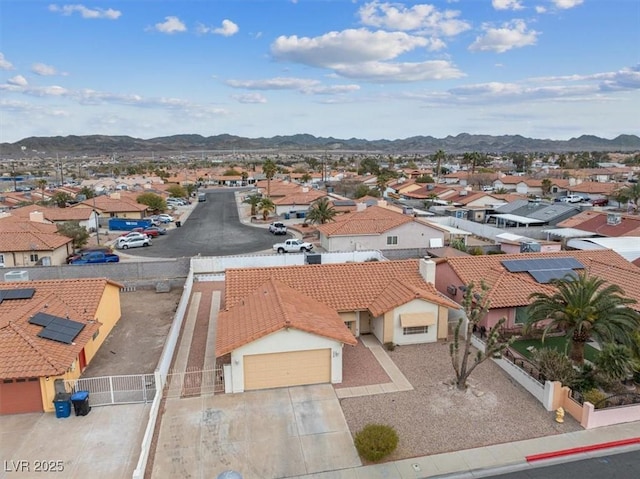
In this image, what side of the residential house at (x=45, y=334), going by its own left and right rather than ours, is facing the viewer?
front

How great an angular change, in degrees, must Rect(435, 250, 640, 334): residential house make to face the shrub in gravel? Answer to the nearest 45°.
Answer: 0° — it already faces it

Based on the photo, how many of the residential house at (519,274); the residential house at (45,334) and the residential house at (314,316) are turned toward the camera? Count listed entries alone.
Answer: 3

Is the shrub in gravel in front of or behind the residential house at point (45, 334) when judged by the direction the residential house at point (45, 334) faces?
in front

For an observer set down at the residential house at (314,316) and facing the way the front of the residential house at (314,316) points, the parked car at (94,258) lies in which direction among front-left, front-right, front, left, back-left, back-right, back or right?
back-right

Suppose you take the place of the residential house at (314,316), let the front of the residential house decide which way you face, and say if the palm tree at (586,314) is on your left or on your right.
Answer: on your left

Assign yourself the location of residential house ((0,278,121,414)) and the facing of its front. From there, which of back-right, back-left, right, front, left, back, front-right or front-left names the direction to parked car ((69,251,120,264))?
back

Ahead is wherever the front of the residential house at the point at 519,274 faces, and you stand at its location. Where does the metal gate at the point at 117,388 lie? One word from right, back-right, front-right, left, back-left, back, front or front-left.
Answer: front-right

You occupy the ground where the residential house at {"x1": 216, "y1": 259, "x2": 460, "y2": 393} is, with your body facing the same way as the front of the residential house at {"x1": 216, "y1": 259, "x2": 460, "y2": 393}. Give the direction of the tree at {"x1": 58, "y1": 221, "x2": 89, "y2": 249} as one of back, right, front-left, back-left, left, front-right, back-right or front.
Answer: back-right

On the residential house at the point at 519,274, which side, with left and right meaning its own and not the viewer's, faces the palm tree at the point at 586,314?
front

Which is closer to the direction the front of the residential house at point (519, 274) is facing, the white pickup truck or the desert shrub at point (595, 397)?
the desert shrub

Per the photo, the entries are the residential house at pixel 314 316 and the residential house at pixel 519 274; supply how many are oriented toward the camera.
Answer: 2

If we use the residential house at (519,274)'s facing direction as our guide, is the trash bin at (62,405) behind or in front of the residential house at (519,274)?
in front

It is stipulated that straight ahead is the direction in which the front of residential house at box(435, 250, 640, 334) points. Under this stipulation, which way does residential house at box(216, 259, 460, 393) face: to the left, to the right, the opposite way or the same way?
the same way

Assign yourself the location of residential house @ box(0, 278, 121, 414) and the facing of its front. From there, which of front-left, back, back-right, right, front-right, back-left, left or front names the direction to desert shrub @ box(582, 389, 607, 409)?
front-left

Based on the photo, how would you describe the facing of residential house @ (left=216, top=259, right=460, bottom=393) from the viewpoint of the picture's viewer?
facing the viewer

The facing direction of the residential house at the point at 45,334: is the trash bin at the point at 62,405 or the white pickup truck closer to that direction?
the trash bin

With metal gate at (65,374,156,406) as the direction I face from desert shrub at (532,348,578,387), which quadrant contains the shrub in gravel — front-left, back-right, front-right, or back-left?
front-left
